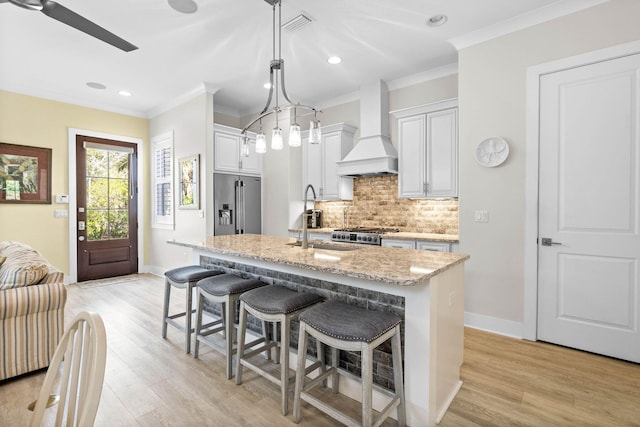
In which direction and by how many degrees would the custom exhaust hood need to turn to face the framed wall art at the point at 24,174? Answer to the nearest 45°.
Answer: approximately 45° to its right

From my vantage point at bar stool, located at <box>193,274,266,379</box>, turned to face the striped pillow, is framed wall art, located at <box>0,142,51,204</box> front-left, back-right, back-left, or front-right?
front-right

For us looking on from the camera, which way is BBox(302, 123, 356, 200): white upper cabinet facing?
facing the viewer and to the left of the viewer

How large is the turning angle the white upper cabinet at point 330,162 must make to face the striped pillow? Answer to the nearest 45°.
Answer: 0° — it already faces it

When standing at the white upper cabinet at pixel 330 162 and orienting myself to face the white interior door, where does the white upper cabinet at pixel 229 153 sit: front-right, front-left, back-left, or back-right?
back-right

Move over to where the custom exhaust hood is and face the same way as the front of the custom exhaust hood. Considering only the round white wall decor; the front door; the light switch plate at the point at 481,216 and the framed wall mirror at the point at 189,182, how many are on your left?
2

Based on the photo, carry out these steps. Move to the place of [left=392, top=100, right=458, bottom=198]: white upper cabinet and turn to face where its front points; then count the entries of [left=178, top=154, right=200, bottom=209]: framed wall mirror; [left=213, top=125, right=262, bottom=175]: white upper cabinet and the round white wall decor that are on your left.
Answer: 1

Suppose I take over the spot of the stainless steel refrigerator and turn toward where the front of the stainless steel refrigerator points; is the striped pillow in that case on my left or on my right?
on my right

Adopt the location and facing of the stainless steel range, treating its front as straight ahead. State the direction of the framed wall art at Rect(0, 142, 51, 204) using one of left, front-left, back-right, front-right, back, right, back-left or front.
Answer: front-right

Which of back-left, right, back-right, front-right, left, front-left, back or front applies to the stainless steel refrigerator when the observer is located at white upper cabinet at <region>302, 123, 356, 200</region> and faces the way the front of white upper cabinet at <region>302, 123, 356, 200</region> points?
front-right

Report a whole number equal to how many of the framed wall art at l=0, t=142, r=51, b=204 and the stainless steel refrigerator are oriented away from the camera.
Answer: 0

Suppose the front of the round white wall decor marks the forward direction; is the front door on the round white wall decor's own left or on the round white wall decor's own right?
on the round white wall decor's own right

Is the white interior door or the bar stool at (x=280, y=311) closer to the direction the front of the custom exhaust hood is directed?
the bar stool

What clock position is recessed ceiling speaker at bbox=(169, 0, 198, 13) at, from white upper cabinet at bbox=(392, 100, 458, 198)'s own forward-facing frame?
The recessed ceiling speaker is roughly at 12 o'clock from the white upper cabinet.

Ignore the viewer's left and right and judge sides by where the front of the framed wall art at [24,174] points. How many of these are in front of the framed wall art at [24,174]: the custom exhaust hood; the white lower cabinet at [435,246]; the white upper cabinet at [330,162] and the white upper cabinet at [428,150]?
4

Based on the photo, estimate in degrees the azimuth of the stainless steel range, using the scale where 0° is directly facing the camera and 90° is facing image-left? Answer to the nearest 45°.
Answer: approximately 45°

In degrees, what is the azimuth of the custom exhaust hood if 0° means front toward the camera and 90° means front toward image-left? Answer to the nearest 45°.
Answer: approximately 45°
